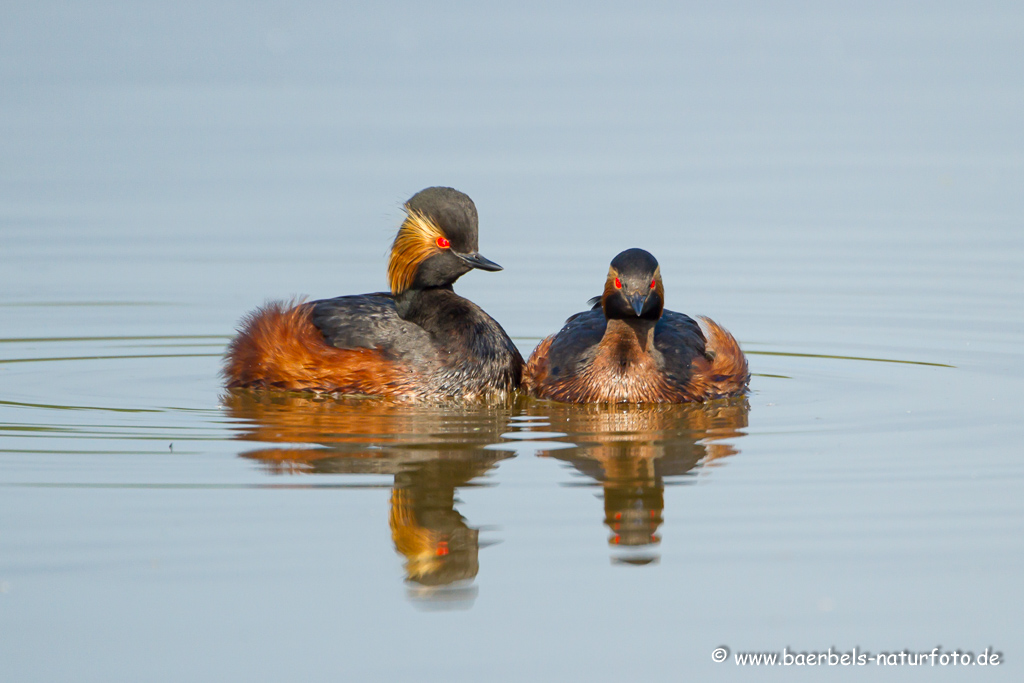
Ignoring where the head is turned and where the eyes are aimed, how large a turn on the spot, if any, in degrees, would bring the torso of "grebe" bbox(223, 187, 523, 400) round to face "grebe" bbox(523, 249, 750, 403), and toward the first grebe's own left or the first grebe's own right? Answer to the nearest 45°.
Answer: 0° — it already faces it

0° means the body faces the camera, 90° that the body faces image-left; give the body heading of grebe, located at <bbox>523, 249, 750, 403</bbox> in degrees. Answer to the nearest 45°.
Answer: approximately 0°

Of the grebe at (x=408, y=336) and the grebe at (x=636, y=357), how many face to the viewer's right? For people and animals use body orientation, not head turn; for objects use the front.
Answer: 1

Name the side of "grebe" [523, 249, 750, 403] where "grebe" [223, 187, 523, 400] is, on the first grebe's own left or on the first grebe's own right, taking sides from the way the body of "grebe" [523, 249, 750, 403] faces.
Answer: on the first grebe's own right

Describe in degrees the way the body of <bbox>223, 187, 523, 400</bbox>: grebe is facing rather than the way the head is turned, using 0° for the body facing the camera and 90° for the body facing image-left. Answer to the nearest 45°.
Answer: approximately 270°

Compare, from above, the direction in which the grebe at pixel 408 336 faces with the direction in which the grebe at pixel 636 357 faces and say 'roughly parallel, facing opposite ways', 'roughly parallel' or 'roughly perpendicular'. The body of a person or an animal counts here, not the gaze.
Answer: roughly perpendicular
